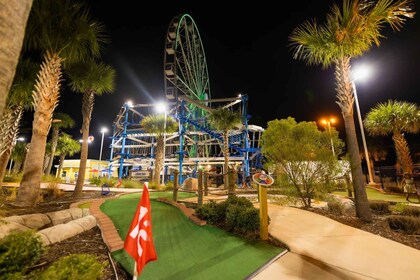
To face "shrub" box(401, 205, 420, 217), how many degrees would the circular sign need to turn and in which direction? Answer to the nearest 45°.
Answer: approximately 135° to its left

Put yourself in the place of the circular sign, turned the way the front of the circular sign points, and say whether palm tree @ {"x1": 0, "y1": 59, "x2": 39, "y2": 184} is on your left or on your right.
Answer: on your right

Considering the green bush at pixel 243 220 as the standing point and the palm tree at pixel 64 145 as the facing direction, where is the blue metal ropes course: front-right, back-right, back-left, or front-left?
front-right

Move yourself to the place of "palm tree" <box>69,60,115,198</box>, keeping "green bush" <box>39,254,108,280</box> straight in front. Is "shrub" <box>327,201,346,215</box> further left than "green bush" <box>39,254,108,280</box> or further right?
left

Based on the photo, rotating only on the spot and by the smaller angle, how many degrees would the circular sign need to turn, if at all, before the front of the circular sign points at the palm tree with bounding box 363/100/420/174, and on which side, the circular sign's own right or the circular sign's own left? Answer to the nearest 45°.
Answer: approximately 135° to the circular sign's own left

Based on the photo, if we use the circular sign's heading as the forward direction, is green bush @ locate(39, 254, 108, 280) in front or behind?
in front

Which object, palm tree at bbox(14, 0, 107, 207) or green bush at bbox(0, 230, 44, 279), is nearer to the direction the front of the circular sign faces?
the green bush

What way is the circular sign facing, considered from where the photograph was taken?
facing the viewer

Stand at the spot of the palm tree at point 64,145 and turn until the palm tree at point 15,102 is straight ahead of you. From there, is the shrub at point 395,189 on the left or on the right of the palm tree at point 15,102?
left

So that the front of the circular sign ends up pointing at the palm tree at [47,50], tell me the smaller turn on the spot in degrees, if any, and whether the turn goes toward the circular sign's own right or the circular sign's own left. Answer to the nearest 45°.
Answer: approximately 90° to the circular sign's own right

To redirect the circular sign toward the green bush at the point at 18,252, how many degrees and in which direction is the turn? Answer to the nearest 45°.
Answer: approximately 45° to its right
